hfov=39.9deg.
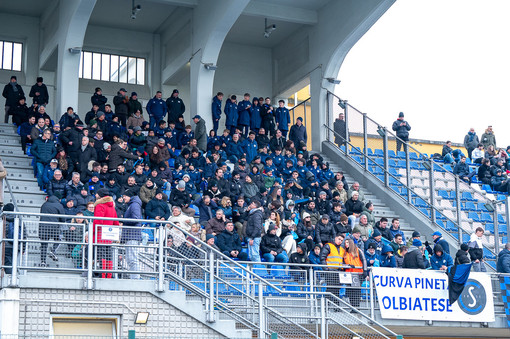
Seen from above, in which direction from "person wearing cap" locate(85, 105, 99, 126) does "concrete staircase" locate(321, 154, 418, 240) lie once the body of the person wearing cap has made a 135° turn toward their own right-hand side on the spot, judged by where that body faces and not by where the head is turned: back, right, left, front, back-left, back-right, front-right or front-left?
back

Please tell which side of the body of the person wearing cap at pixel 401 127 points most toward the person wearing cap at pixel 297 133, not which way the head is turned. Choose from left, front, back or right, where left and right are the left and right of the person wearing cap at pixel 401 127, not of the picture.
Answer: right

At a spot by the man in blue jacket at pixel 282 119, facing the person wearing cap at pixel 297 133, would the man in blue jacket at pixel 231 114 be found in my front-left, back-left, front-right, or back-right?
back-right

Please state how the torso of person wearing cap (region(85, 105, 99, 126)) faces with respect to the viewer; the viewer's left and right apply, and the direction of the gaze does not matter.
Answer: facing the viewer and to the right of the viewer

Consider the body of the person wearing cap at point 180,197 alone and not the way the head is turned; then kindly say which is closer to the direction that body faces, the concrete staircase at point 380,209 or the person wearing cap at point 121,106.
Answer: the concrete staircase

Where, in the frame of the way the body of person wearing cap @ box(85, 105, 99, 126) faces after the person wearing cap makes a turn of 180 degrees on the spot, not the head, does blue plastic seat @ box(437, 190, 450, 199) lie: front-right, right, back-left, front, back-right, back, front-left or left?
back-right

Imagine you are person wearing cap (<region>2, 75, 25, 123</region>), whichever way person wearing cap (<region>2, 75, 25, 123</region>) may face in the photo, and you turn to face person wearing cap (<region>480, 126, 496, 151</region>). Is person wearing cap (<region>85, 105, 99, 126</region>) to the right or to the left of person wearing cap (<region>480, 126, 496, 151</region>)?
right

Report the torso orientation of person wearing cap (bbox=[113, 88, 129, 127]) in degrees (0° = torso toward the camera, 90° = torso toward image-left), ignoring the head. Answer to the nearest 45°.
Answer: approximately 315°

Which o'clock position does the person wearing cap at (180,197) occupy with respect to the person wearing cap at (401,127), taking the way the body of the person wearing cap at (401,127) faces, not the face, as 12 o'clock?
the person wearing cap at (180,197) is roughly at 1 o'clock from the person wearing cap at (401,127).

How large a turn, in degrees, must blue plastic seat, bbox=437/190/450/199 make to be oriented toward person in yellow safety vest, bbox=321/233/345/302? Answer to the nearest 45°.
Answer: approximately 45° to its right

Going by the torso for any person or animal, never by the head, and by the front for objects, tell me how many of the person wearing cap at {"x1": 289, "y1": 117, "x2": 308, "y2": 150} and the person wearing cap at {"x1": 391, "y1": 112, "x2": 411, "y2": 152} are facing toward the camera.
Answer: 2
